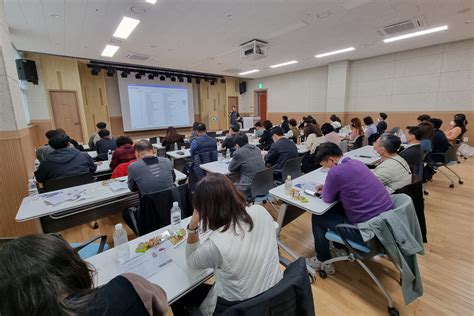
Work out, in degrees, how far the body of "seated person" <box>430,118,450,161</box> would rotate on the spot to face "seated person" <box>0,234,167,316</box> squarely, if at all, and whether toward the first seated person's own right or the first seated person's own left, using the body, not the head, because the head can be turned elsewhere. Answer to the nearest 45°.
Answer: approximately 135° to the first seated person's own left

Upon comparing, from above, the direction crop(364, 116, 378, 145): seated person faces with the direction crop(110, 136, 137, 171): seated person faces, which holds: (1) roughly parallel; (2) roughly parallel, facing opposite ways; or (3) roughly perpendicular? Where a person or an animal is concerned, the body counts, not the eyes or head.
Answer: roughly parallel

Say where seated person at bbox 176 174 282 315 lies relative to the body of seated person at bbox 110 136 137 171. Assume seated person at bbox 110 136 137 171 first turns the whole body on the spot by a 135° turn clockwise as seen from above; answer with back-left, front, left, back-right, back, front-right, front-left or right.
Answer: front-right

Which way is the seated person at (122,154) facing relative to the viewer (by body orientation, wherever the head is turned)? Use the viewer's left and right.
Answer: facing away from the viewer

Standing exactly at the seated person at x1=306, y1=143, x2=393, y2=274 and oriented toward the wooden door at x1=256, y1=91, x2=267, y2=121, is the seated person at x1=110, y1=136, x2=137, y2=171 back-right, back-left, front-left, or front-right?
front-left

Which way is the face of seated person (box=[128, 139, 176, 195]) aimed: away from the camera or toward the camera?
away from the camera

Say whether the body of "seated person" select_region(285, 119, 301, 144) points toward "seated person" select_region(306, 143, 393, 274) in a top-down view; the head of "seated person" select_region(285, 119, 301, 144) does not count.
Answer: no

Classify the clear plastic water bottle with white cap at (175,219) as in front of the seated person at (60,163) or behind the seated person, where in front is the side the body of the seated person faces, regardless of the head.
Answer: behind

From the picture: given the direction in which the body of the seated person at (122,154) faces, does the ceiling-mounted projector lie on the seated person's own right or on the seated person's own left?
on the seated person's own right

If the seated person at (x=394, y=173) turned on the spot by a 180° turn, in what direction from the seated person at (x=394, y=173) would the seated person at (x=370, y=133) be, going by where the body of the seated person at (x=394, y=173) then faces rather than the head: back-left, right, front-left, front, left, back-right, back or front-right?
back-left

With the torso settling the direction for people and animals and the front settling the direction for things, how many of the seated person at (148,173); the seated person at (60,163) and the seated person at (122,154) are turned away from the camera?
3

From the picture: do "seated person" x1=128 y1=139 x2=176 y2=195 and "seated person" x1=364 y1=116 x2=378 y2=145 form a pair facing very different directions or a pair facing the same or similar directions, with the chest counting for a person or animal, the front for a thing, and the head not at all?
same or similar directions

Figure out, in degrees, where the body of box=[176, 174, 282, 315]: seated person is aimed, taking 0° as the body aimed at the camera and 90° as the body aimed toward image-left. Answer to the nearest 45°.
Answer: approximately 135°

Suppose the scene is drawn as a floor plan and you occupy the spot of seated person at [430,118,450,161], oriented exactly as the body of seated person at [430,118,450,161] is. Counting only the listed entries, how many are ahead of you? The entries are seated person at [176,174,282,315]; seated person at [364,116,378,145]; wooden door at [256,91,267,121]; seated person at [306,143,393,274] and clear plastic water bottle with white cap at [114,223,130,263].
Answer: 2
